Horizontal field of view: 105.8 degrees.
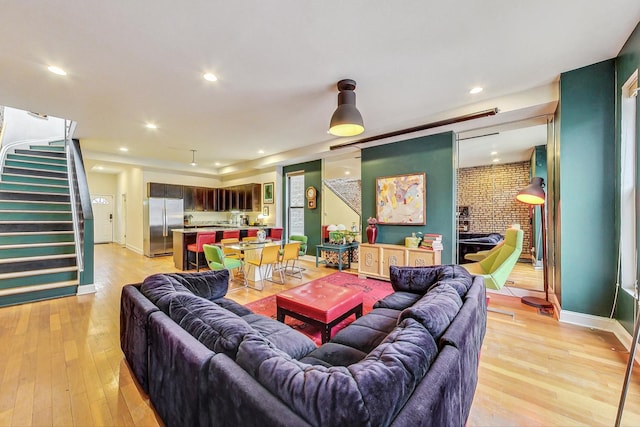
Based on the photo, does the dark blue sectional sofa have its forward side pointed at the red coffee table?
yes

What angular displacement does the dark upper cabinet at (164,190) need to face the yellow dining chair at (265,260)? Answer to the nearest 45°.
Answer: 0° — it already faces it

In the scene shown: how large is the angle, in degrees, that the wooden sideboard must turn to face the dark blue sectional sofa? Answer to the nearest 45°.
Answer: approximately 45° to its left

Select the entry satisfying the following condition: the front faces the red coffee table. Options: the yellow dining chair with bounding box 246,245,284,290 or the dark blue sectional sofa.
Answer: the dark blue sectional sofa

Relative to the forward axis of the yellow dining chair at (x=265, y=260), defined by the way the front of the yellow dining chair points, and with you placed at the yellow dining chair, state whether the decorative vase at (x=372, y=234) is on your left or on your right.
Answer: on your right

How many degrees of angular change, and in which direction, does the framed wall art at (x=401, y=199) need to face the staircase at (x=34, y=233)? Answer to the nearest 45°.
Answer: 0° — it already faces it

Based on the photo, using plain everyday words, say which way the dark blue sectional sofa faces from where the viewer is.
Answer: facing away from the viewer

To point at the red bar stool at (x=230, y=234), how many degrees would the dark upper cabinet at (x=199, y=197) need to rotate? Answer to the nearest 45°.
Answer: approximately 45° to its right
